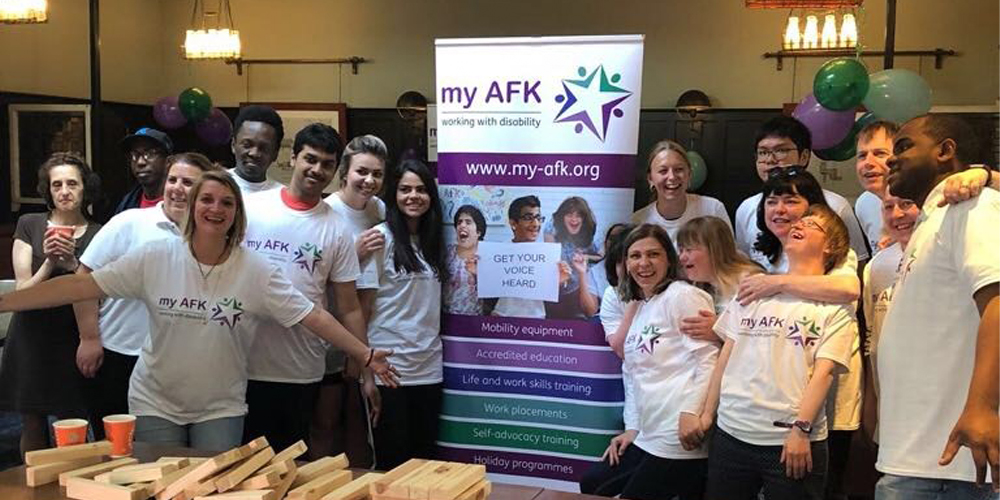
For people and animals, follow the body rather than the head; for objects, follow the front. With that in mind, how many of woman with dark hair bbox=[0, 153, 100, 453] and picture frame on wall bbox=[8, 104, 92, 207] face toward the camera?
2

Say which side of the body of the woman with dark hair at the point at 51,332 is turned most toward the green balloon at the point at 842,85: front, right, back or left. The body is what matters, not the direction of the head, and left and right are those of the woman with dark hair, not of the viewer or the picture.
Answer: left

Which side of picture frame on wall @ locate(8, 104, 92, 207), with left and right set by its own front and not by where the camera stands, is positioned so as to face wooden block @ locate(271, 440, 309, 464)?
front

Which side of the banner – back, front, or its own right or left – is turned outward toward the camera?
front

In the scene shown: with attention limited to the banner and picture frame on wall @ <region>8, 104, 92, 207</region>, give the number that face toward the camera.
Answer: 2

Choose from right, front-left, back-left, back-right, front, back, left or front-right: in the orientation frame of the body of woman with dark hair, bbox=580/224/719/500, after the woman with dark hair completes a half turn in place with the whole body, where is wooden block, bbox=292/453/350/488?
back

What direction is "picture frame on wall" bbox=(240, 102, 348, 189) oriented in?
toward the camera

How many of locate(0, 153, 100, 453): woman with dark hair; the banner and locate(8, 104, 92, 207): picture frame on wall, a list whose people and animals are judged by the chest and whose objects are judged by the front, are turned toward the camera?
3

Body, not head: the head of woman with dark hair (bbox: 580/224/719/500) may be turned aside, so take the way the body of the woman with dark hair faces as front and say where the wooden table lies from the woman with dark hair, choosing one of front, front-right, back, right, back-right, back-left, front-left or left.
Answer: front

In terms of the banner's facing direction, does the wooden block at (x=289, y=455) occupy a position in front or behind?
in front

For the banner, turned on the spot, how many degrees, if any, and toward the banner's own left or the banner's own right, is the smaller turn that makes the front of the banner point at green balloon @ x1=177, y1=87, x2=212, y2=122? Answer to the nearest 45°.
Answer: approximately 135° to the banner's own right

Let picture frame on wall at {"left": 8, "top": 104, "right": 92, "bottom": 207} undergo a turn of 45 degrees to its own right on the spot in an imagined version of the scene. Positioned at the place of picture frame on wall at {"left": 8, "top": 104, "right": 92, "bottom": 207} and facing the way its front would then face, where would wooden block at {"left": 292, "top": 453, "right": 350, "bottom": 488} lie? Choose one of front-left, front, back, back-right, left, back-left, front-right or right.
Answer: front-left

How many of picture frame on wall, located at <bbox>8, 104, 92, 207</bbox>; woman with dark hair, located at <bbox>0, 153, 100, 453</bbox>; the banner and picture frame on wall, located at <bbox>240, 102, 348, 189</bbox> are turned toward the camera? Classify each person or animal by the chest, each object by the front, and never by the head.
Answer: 4

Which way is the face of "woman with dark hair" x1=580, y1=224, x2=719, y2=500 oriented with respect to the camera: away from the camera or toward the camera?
toward the camera

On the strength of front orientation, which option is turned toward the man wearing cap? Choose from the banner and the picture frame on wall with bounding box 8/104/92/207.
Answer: the picture frame on wall
